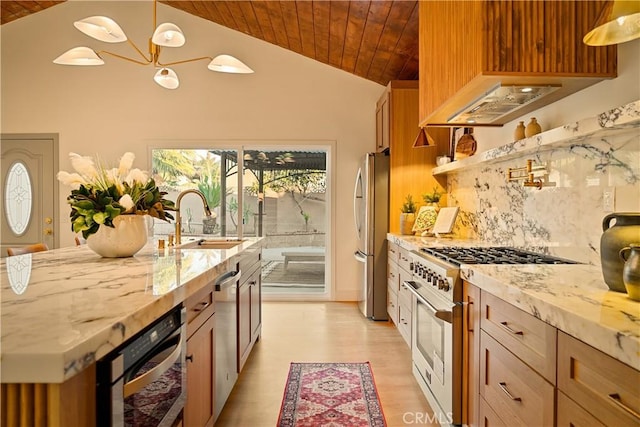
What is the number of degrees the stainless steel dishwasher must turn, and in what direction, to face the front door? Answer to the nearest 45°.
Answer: approximately 135° to its left

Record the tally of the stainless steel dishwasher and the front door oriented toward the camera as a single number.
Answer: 1

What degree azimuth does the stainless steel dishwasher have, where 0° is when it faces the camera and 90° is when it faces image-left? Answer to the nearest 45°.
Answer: approximately 270°

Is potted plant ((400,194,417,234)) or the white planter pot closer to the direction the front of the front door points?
the white planter pot

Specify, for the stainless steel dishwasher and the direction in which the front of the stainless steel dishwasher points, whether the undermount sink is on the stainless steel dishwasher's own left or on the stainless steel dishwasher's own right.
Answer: on the stainless steel dishwasher's own left

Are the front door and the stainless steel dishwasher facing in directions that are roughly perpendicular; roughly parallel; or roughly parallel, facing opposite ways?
roughly perpendicular

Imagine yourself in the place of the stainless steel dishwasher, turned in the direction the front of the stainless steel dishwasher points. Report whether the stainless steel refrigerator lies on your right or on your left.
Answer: on your left
